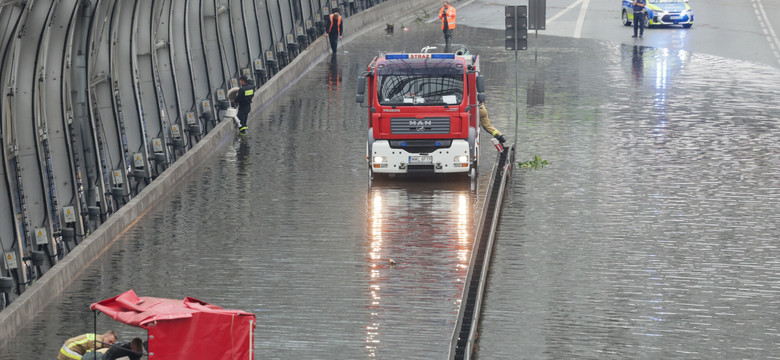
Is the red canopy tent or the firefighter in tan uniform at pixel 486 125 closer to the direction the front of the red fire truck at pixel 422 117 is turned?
the red canopy tent

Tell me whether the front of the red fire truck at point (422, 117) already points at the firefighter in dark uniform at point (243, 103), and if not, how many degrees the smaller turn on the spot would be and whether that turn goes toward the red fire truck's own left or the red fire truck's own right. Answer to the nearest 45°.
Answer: approximately 135° to the red fire truck's own right

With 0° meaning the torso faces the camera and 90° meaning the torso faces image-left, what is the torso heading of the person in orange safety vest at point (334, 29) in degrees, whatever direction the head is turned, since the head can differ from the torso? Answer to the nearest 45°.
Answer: approximately 0°

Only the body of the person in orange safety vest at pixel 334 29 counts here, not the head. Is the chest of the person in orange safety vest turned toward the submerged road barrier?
yes

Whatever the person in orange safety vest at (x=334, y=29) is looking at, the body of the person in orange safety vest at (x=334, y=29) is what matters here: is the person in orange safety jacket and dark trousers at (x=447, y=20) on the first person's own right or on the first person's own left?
on the first person's own left

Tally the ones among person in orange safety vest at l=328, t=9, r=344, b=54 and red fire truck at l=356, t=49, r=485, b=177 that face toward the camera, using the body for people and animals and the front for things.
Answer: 2

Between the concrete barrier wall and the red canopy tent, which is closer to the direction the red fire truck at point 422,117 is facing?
the red canopy tent

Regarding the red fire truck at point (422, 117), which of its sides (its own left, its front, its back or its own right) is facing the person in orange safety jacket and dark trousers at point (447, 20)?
back

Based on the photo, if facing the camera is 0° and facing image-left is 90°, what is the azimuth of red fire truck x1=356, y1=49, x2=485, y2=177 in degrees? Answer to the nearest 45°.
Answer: approximately 0°

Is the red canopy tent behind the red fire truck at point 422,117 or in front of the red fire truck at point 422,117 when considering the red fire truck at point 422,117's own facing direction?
in front
